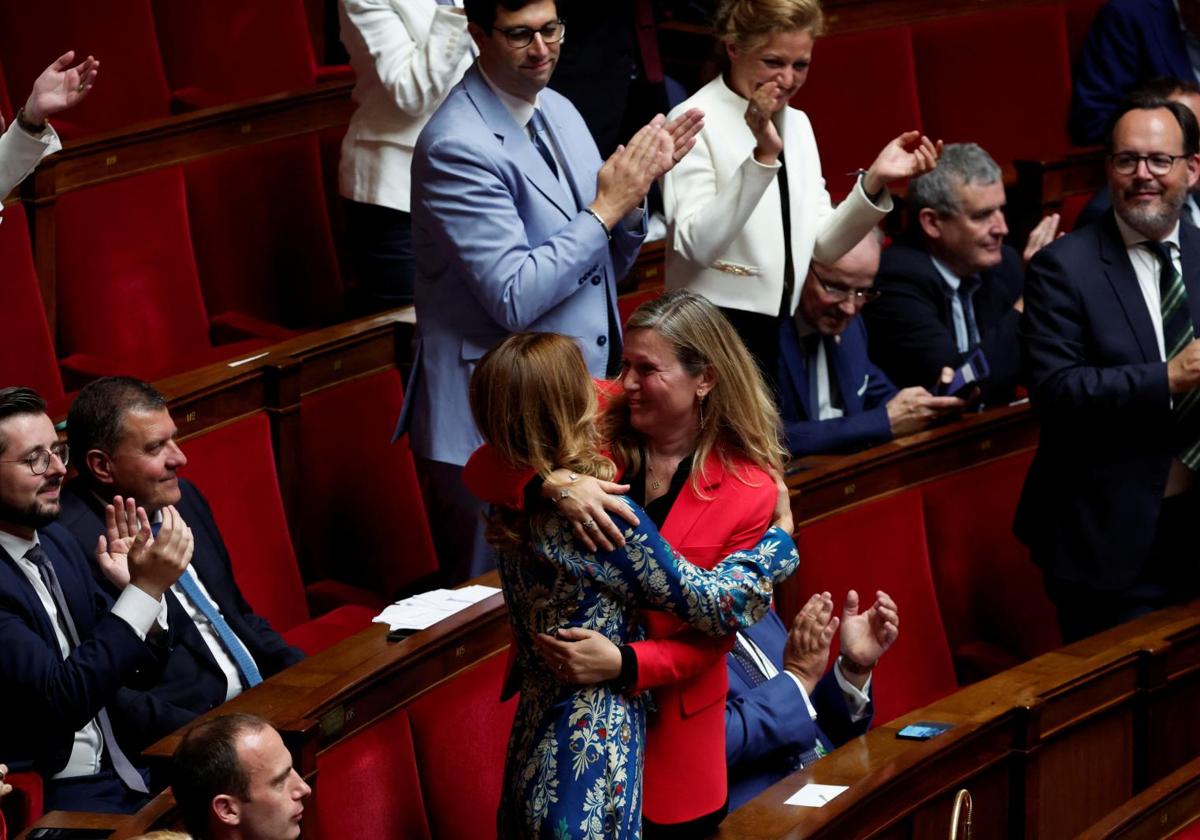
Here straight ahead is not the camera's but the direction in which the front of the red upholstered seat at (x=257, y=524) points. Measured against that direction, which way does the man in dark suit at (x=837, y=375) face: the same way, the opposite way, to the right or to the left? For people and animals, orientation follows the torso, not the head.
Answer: the same way

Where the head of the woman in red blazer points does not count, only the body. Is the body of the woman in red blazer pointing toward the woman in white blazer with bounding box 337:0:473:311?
no

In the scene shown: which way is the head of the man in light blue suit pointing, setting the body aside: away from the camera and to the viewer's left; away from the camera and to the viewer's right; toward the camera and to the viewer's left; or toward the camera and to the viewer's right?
toward the camera and to the viewer's right

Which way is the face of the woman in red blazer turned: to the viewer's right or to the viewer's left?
to the viewer's left

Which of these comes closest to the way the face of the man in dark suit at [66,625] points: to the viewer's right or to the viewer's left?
to the viewer's right

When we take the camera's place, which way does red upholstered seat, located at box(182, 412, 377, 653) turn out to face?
facing the viewer and to the right of the viewer

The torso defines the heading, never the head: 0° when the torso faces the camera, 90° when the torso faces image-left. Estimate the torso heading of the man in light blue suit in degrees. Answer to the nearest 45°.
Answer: approximately 315°

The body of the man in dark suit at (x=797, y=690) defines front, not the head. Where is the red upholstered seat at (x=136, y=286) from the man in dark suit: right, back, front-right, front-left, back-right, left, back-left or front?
back

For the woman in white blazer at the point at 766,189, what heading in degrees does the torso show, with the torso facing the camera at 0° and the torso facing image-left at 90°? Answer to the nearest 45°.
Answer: approximately 315°

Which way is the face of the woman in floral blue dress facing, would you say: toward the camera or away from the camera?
away from the camera

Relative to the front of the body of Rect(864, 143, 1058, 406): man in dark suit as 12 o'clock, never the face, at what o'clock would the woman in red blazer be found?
The woman in red blazer is roughly at 2 o'clock from the man in dark suit.

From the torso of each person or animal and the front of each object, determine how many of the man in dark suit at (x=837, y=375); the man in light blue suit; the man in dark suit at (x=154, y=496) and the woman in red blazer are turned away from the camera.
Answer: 0

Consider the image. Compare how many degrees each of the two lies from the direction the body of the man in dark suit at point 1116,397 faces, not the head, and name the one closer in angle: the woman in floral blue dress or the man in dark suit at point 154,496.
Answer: the woman in floral blue dress

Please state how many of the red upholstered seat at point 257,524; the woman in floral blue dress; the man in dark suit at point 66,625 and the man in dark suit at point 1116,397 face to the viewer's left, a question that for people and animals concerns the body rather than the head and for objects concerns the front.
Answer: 0

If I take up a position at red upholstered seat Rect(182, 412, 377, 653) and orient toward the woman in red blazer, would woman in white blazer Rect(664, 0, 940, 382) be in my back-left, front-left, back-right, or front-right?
front-left
